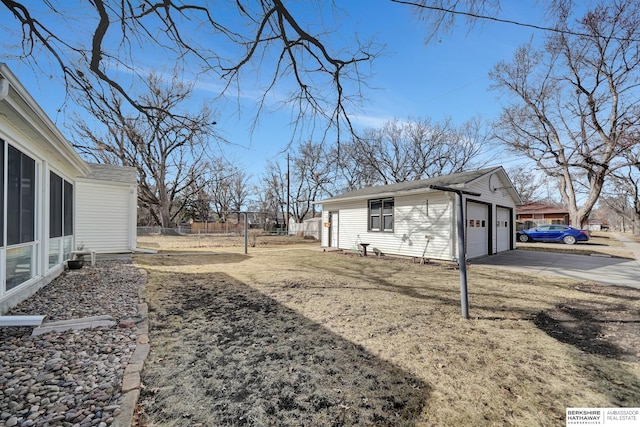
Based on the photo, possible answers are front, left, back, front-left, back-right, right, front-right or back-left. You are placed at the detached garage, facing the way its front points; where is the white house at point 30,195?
right

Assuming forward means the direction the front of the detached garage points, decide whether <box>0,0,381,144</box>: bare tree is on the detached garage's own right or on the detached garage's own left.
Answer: on the detached garage's own right

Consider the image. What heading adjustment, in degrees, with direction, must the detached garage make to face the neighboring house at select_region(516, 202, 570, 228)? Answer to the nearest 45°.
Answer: approximately 90° to its left

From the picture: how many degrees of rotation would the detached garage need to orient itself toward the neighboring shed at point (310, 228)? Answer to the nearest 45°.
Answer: approximately 180°

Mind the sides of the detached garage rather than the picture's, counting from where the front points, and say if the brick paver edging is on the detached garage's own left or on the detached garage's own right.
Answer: on the detached garage's own right

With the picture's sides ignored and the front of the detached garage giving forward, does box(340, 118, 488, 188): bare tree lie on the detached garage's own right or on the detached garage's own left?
on the detached garage's own left

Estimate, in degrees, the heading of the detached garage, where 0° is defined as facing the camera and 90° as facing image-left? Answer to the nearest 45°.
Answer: approximately 315°

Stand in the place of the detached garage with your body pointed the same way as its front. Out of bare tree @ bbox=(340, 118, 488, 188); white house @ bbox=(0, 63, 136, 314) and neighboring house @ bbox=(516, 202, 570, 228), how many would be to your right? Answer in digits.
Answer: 1

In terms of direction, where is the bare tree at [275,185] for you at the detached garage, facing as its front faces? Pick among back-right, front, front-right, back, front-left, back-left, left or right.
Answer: back

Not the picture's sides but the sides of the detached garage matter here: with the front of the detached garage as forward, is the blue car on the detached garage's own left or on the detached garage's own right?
on the detached garage's own left

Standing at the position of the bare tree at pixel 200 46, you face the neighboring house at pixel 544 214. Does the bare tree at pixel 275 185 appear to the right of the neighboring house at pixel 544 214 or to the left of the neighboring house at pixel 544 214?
left
